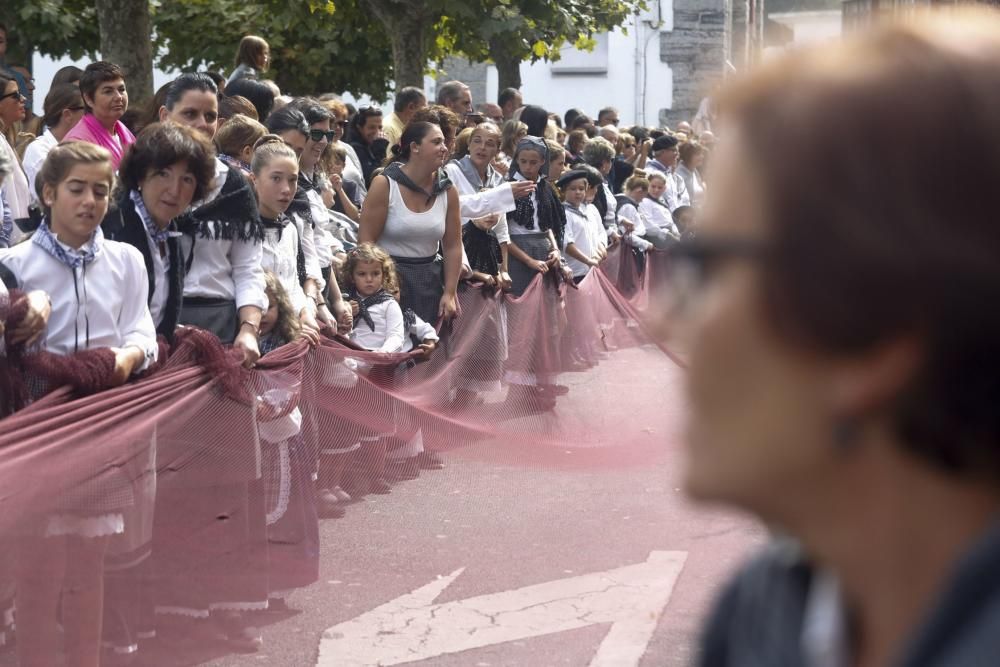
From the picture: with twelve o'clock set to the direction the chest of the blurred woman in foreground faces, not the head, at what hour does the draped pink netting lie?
The draped pink netting is roughly at 2 o'clock from the blurred woman in foreground.

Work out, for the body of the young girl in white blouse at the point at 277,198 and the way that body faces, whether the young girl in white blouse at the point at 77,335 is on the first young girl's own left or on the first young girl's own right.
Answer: on the first young girl's own right

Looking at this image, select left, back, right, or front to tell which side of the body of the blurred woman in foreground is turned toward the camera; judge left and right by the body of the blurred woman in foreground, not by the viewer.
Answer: left

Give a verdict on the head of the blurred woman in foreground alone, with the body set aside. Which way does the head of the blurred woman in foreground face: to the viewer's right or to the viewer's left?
to the viewer's left

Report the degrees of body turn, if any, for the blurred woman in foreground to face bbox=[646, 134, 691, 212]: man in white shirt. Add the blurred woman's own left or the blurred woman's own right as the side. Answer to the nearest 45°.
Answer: approximately 90° to the blurred woman's own right

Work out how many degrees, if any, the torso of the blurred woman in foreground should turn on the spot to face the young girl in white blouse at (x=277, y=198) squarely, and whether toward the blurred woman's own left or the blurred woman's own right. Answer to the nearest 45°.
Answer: approximately 45° to the blurred woman's own right
